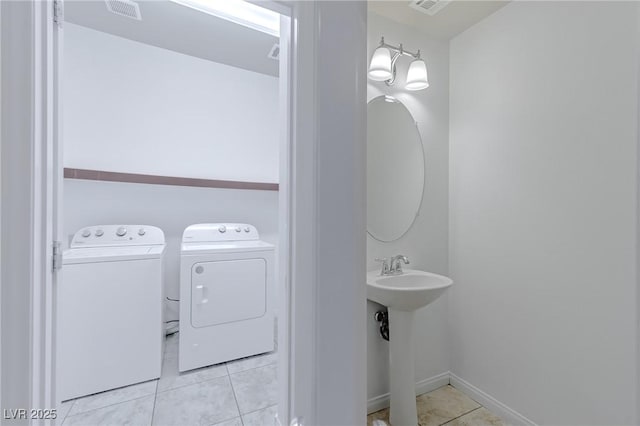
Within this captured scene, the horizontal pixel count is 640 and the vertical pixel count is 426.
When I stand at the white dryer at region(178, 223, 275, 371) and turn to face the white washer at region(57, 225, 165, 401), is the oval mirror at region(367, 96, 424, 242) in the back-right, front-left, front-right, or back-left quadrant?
back-left

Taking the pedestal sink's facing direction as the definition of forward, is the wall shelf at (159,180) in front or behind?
behind

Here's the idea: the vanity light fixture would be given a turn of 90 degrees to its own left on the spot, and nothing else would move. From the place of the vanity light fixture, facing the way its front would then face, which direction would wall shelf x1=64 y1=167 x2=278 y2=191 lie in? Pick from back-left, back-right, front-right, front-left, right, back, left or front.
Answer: back-left

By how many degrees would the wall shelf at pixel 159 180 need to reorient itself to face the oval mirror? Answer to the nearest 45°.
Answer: approximately 45° to its left

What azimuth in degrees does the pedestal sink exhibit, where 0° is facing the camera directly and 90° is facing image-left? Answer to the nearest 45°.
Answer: approximately 315°

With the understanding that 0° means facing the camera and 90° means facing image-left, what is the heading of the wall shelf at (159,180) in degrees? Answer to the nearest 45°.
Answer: approximately 0°

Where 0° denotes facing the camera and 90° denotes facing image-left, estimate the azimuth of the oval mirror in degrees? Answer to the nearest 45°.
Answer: approximately 315°
